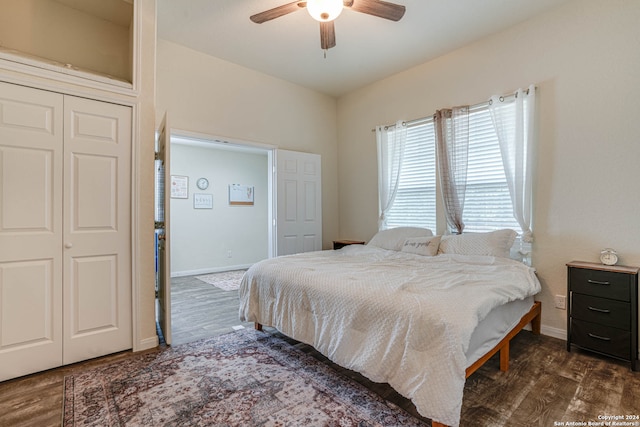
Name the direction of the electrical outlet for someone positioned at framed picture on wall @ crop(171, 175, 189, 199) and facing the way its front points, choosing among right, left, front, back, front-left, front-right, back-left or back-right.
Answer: front-left

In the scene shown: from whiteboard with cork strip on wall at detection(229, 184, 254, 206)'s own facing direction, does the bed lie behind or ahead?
ahead

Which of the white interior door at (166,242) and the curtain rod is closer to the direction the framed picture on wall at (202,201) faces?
the white interior door

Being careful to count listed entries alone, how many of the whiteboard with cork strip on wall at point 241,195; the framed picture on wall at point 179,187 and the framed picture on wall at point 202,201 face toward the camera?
3

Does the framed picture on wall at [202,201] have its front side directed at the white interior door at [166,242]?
yes

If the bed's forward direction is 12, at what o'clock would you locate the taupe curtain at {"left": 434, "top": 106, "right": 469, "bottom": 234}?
The taupe curtain is roughly at 5 o'clock from the bed.

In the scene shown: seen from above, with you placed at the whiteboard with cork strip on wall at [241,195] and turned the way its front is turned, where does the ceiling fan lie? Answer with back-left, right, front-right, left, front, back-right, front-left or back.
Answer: front

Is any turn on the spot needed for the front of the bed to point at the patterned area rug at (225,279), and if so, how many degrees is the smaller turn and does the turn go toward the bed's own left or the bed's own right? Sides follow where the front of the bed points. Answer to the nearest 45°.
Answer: approximately 90° to the bed's own right

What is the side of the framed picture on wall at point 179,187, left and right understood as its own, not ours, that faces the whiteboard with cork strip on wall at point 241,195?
left

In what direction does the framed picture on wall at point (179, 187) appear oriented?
toward the camera

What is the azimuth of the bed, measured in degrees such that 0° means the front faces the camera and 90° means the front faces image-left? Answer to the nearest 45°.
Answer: approximately 45°

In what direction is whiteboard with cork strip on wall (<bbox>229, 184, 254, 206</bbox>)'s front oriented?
toward the camera

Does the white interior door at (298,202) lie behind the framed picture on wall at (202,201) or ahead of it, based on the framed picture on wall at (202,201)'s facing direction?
ahead

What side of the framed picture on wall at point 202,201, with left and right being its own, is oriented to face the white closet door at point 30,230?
front
